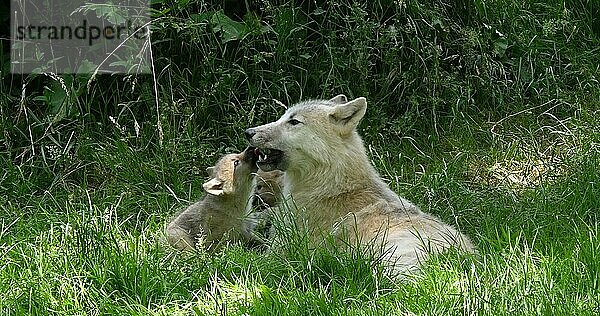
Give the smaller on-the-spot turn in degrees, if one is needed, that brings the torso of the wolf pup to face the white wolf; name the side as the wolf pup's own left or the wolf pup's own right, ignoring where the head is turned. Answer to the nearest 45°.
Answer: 0° — it already faces it

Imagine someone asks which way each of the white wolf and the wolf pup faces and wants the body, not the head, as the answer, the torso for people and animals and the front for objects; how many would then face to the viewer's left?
1

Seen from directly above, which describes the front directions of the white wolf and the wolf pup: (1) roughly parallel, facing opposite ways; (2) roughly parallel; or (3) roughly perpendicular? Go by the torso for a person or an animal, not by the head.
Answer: roughly parallel, facing opposite ways

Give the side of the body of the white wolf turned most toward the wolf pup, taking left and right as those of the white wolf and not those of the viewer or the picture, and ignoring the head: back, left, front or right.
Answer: front

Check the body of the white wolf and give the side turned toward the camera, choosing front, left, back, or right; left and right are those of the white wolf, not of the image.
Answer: left

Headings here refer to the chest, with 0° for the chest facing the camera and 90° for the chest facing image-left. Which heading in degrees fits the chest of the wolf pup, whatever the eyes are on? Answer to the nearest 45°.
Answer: approximately 270°
